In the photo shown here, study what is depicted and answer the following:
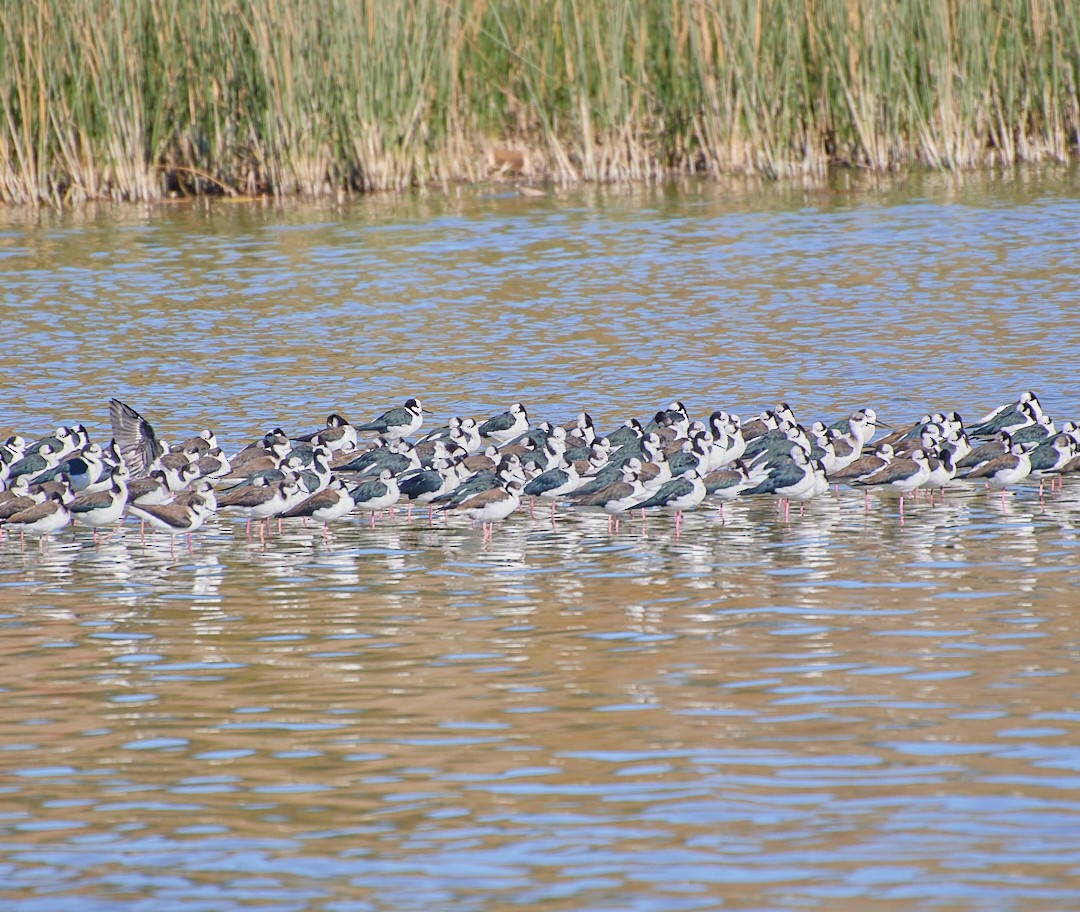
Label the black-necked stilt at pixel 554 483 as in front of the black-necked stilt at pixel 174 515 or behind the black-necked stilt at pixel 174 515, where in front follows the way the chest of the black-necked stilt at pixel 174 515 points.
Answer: in front

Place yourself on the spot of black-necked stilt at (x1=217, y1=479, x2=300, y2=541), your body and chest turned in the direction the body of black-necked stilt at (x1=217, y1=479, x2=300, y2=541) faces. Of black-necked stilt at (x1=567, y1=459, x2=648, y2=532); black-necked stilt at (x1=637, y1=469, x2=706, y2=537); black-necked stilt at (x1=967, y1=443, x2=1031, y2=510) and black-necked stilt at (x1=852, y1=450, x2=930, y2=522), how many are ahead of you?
4

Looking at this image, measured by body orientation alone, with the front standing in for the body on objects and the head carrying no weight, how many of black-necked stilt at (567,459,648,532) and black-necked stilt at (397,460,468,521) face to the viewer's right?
2

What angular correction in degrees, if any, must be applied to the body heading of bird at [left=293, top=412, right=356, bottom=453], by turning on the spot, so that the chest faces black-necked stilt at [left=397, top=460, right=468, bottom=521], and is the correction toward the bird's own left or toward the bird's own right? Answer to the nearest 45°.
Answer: approximately 90° to the bird's own right

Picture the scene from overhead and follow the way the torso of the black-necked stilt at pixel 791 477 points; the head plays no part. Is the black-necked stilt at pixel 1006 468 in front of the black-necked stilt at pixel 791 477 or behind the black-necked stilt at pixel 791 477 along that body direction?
in front

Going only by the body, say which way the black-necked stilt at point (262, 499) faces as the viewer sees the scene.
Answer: to the viewer's right

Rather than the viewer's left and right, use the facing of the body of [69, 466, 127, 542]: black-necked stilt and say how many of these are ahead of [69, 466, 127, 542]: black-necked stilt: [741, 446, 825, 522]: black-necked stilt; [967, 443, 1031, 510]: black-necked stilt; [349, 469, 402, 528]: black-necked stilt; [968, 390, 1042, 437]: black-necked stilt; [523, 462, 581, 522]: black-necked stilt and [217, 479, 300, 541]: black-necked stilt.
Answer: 6

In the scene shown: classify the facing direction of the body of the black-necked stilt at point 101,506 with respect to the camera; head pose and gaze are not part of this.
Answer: to the viewer's right

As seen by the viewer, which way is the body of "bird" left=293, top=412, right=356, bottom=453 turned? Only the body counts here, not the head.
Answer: to the viewer's right

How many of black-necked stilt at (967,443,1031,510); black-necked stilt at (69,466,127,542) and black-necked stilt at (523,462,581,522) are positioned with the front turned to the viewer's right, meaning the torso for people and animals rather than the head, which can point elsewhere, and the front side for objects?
3

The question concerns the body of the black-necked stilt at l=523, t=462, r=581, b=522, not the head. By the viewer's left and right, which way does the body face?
facing to the right of the viewer

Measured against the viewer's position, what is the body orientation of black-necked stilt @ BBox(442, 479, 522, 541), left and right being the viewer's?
facing to the right of the viewer

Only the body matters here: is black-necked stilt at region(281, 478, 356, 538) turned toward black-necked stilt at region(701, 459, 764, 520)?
yes

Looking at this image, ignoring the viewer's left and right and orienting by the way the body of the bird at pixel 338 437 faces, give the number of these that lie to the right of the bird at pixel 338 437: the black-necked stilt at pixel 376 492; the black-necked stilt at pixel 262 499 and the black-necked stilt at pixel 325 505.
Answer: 3

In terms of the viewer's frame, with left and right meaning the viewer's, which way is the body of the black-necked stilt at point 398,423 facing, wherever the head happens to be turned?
facing to the right of the viewer
